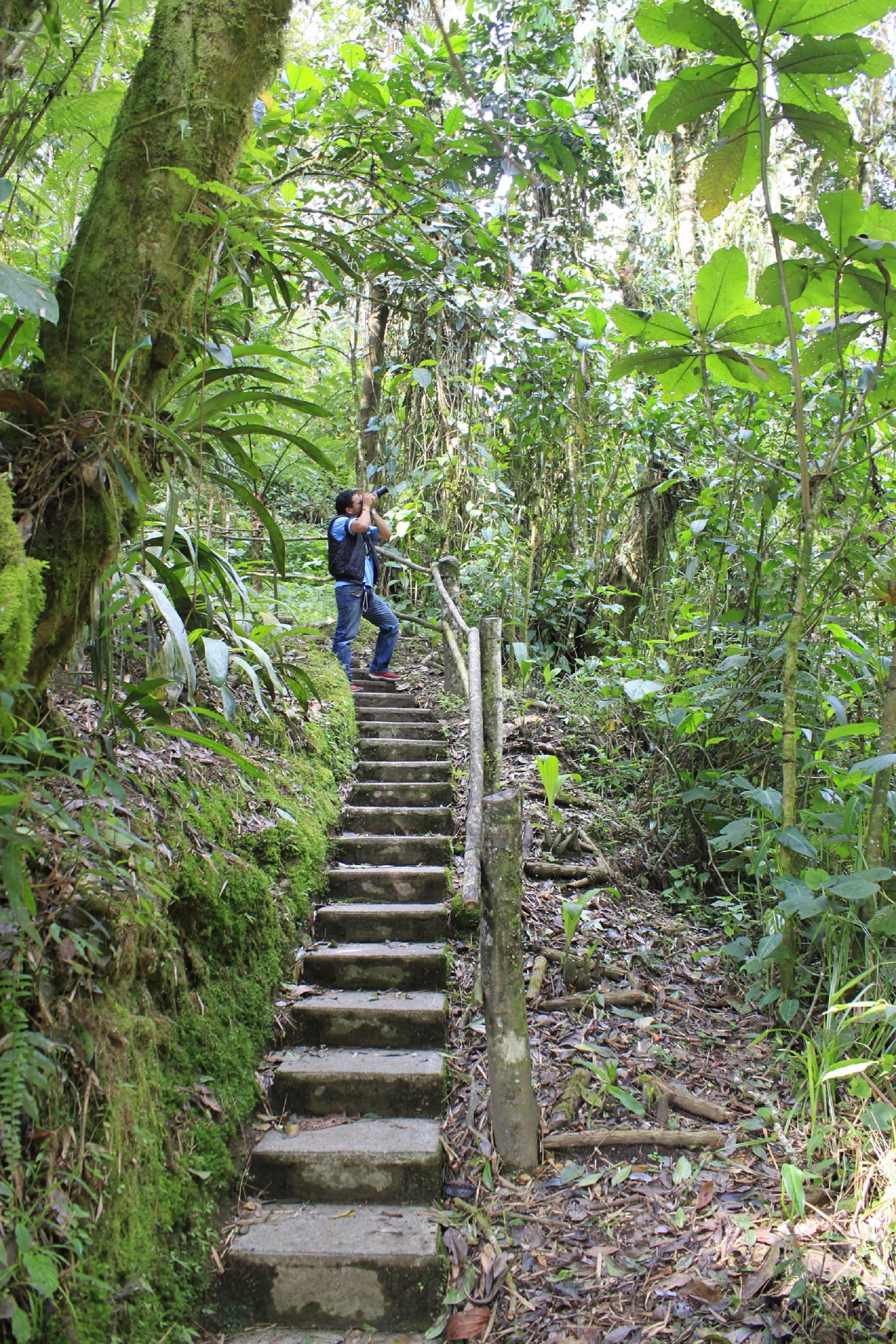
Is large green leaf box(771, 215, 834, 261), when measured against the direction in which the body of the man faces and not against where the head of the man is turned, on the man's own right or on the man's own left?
on the man's own right

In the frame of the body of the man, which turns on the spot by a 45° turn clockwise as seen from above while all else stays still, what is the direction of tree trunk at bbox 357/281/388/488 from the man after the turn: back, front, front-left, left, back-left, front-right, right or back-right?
back-left

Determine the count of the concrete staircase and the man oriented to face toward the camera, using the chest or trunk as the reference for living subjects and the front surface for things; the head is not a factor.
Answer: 1

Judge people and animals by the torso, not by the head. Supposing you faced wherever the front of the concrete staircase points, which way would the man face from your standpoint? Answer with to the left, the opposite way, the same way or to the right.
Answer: to the left

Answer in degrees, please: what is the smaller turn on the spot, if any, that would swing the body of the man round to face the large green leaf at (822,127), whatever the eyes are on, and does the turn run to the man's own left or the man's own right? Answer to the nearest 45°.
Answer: approximately 90° to the man's own right

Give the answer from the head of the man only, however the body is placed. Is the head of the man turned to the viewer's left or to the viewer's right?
to the viewer's right

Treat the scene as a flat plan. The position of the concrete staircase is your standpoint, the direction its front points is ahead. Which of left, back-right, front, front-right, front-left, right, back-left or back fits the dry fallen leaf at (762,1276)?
front-left

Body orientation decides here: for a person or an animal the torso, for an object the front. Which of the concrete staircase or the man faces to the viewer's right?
the man

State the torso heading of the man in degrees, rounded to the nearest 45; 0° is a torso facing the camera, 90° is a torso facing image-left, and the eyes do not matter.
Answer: approximately 270°

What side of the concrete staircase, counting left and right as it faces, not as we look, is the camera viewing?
front

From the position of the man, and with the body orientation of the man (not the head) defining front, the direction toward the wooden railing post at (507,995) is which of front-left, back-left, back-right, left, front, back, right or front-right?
right
